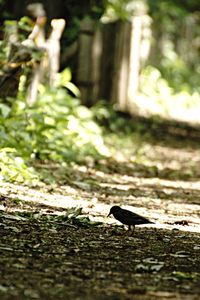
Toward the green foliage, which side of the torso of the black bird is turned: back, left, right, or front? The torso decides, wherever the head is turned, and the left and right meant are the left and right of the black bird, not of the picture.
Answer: right

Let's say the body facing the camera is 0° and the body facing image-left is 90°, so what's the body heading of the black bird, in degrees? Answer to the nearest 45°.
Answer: approximately 90°
